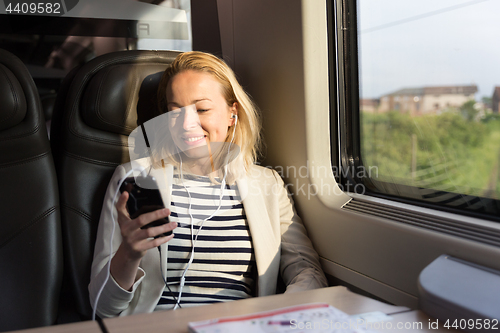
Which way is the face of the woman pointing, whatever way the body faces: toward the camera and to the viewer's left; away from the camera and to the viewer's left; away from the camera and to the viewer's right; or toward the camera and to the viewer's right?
toward the camera and to the viewer's left

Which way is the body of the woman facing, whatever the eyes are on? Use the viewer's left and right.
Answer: facing the viewer

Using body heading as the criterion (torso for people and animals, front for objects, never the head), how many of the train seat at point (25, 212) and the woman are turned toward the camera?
2

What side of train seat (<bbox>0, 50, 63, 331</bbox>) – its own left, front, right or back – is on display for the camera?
front

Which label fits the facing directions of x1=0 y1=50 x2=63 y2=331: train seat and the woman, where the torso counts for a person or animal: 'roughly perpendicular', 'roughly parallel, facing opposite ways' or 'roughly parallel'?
roughly parallel
